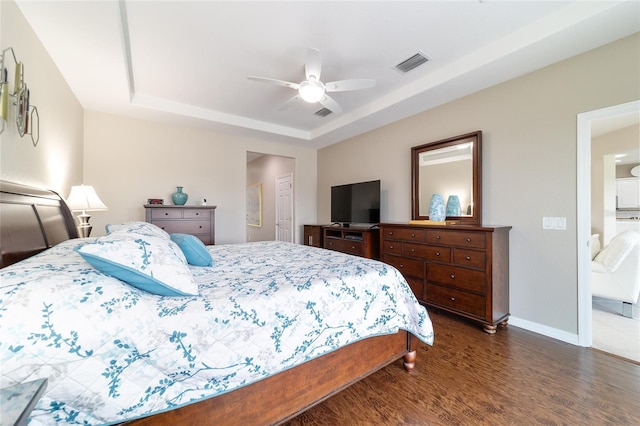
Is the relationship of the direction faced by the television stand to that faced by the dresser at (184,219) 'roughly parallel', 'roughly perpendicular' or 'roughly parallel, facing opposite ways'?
roughly perpendicular

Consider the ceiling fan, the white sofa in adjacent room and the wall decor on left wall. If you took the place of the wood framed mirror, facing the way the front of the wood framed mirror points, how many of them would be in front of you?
2

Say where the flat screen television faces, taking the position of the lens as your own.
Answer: facing the viewer and to the left of the viewer

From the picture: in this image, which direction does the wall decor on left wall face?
to the viewer's right

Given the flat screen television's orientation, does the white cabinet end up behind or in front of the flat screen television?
behind

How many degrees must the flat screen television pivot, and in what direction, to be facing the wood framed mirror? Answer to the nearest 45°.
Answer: approximately 90° to its left

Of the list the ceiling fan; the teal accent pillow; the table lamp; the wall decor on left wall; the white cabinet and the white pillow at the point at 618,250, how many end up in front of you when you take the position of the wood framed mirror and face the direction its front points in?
4

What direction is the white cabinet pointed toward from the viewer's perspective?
toward the camera

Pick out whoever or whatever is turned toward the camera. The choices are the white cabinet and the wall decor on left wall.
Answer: the white cabinet

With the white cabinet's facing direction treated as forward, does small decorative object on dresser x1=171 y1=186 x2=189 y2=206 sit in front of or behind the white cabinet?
in front

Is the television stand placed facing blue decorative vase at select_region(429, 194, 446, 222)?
no

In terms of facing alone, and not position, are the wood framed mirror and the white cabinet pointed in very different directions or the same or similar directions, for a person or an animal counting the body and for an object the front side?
same or similar directions

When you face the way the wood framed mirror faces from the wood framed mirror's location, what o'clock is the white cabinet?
The white cabinet is roughly at 6 o'clock from the wood framed mirror.

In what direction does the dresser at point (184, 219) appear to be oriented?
toward the camera

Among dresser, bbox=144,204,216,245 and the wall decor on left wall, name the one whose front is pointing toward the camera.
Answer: the dresser

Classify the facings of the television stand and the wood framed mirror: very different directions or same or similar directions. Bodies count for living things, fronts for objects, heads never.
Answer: same or similar directions
